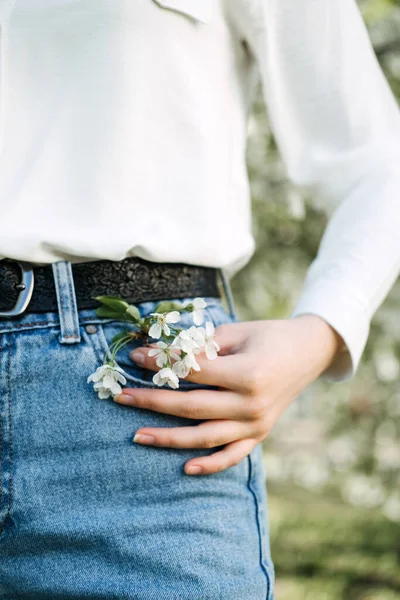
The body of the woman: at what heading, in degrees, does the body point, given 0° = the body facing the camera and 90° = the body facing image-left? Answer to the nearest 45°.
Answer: approximately 0°
